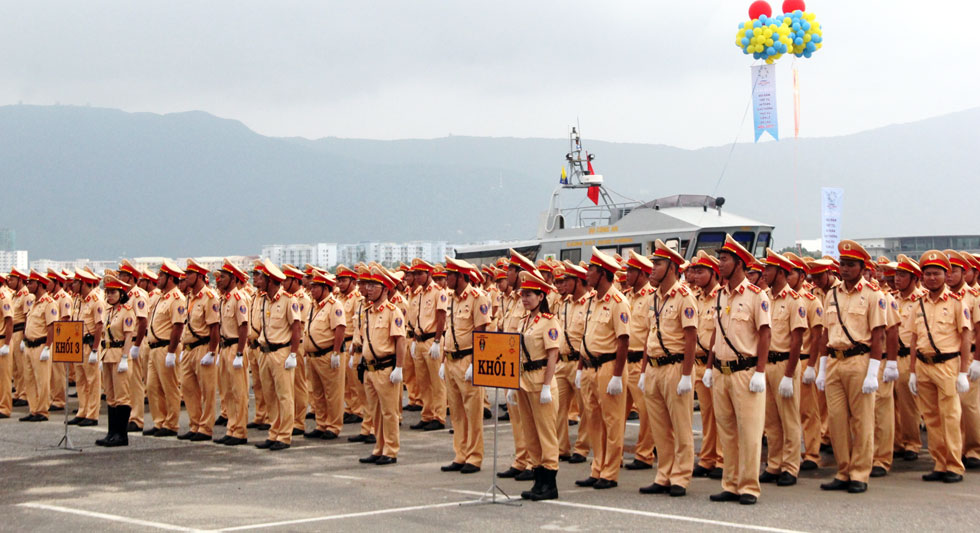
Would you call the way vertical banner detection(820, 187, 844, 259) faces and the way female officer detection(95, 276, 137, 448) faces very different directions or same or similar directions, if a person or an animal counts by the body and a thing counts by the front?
same or similar directions

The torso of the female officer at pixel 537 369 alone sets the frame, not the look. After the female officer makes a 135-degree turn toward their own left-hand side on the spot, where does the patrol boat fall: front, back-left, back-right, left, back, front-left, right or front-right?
left

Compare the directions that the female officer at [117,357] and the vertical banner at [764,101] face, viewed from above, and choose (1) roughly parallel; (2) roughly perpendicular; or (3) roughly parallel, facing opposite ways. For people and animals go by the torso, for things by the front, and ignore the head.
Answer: roughly parallel

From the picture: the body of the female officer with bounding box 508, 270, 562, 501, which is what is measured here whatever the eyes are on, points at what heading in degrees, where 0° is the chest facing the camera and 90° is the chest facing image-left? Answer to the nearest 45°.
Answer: approximately 45°

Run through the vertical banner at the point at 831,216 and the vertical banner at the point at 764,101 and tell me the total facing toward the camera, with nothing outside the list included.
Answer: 2

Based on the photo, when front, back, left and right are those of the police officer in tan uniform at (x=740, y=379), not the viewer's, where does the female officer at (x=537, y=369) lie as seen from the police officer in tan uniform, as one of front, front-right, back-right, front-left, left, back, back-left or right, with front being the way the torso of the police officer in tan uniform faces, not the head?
front-right

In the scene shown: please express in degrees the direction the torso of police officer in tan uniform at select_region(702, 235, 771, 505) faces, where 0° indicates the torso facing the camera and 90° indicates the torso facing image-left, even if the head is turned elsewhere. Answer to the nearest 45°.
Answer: approximately 45°

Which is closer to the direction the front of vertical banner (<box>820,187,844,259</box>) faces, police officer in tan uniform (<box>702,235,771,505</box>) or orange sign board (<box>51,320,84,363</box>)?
the police officer in tan uniform

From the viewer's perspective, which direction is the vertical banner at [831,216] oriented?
toward the camera

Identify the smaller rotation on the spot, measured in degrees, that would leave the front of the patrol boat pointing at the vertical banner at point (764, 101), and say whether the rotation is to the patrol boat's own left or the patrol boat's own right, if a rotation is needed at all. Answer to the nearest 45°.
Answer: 0° — it already faces it

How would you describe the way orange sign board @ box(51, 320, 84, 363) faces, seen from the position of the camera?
facing the viewer

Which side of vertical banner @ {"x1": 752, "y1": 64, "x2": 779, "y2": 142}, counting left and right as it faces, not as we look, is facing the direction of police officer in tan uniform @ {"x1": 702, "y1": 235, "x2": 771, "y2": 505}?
front

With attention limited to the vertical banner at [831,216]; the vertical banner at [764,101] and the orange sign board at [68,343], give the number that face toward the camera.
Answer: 3

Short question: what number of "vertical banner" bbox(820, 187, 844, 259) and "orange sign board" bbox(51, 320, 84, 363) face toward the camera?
2
